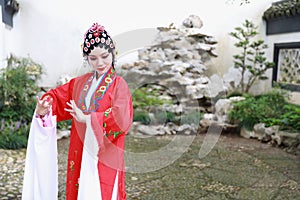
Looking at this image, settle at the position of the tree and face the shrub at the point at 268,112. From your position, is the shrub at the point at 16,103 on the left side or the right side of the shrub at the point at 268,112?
right

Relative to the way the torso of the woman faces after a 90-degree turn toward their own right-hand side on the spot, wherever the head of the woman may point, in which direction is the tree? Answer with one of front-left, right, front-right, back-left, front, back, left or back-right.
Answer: right

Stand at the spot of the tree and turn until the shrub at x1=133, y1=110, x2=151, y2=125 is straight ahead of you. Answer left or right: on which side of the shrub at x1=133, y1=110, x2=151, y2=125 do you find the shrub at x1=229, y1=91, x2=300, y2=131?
left

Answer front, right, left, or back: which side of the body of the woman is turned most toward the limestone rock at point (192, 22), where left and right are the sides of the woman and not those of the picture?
back

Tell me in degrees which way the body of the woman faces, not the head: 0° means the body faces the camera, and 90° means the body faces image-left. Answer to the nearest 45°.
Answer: approximately 45°

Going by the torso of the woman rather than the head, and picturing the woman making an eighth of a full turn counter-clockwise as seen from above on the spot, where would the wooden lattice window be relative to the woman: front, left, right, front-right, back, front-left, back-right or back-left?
back-left

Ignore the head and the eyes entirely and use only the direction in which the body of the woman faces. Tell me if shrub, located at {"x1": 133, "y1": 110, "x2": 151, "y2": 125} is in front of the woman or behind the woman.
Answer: behind

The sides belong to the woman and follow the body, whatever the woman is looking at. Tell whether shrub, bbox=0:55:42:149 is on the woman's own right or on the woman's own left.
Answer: on the woman's own right
